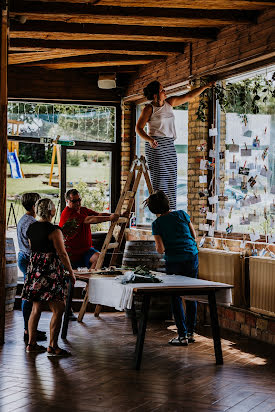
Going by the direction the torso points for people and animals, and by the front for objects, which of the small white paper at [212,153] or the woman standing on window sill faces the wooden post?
the small white paper

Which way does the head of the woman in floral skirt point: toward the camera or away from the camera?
away from the camera

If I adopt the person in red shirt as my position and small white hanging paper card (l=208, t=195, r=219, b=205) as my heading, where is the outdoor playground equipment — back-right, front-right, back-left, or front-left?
back-left

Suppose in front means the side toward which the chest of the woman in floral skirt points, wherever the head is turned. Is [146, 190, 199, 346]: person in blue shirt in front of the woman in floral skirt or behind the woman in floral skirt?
in front

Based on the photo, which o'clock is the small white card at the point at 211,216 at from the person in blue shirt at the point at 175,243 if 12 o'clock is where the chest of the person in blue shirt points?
The small white card is roughly at 2 o'clock from the person in blue shirt.

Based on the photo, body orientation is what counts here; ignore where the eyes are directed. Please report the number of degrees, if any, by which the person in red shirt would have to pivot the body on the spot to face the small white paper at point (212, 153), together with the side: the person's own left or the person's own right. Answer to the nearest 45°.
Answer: approximately 45° to the person's own left

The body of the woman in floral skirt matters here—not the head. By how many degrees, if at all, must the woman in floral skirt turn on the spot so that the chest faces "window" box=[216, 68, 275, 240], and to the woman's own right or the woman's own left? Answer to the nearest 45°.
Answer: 0° — they already face it

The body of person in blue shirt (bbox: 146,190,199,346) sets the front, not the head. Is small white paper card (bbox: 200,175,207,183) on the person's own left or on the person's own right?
on the person's own right
